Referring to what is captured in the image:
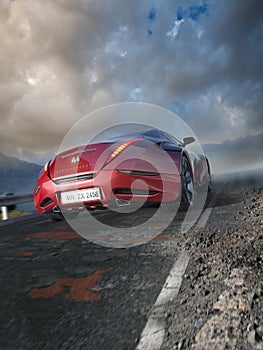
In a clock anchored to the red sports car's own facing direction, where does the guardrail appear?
The guardrail is roughly at 9 o'clock from the red sports car.

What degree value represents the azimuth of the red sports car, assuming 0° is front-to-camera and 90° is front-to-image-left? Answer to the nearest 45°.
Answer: approximately 225°
